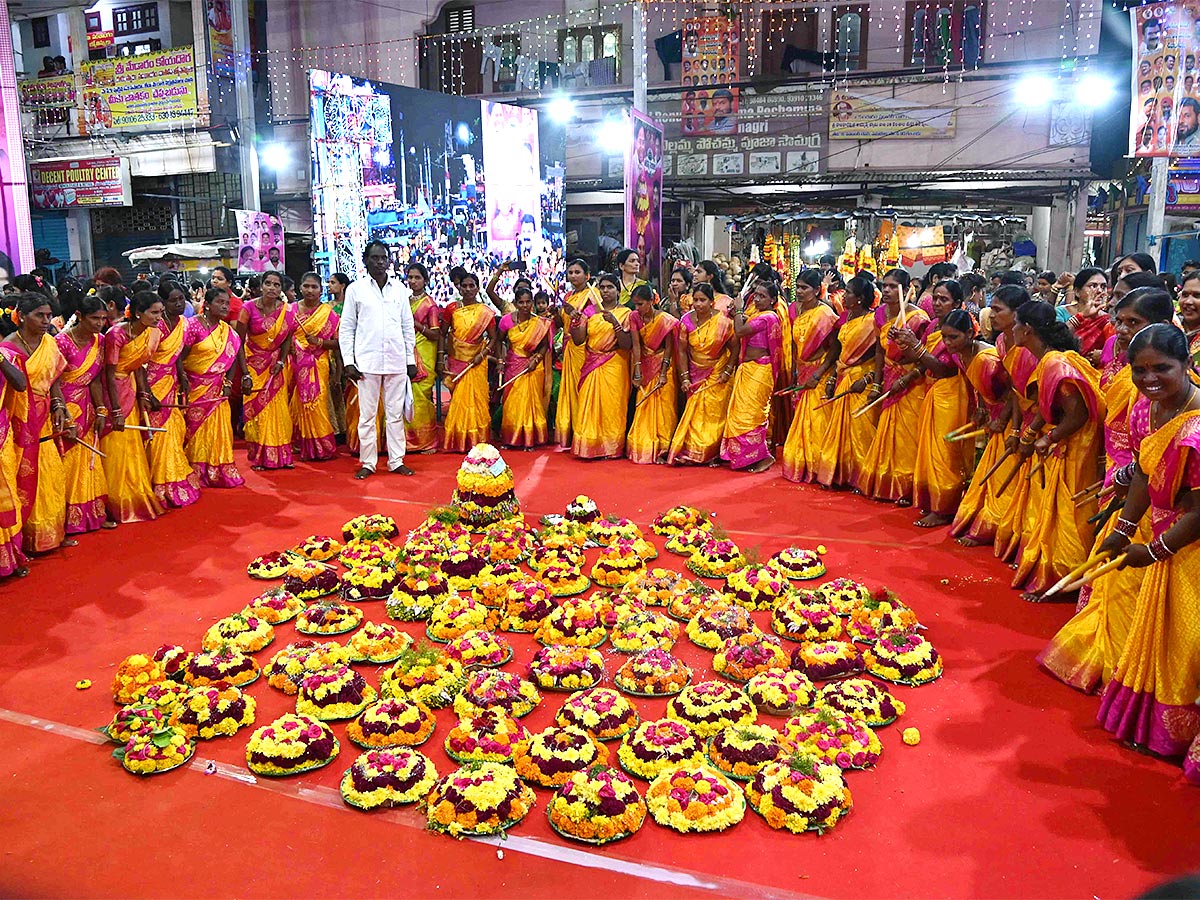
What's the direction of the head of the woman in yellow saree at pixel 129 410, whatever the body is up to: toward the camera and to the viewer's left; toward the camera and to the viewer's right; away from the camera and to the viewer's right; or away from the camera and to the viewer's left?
toward the camera and to the viewer's right

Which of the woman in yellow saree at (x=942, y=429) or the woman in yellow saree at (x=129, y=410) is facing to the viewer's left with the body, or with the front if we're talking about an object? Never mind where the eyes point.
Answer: the woman in yellow saree at (x=942, y=429)

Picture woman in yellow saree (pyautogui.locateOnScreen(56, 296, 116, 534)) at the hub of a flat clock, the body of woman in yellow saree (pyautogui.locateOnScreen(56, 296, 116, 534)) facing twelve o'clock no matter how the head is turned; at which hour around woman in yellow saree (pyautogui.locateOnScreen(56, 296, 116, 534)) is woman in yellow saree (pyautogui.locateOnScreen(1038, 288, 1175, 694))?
woman in yellow saree (pyautogui.locateOnScreen(1038, 288, 1175, 694)) is roughly at 12 o'clock from woman in yellow saree (pyautogui.locateOnScreen(56, 296, 116, 534)).

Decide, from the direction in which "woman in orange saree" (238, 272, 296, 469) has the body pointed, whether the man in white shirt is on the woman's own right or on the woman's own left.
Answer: on the woman's own left

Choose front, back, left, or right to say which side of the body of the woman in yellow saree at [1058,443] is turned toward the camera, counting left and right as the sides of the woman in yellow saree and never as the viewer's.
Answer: left

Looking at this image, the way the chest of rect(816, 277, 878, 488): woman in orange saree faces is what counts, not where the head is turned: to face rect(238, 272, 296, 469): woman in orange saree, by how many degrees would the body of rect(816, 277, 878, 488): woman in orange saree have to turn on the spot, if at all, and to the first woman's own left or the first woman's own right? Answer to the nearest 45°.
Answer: approximately 45° to the first woman's own right

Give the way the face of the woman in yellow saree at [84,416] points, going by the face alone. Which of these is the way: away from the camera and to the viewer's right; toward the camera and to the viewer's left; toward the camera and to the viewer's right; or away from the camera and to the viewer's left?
toward the camera and to the viewer's right

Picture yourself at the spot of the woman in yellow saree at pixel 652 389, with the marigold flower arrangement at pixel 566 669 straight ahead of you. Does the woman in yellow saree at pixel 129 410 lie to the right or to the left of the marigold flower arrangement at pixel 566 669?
right

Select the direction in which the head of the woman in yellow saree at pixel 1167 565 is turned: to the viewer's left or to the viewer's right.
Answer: to the viewer's left

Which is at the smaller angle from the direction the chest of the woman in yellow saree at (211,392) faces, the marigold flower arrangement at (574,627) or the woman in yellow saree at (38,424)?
the marigold flower arrangement

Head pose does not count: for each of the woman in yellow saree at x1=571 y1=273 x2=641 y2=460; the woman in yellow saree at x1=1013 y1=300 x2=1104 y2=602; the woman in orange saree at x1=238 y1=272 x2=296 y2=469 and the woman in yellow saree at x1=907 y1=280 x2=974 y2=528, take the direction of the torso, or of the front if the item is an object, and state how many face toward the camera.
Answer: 2

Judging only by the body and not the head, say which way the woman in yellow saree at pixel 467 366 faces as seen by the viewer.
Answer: toward the camera

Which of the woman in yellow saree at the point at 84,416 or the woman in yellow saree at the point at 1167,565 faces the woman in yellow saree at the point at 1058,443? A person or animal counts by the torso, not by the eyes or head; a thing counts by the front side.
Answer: the woman in yellow saree at the point at 84,416

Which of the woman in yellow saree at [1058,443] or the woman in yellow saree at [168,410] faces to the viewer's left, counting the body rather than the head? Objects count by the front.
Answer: the woman in yellow saree at [1058,443]
